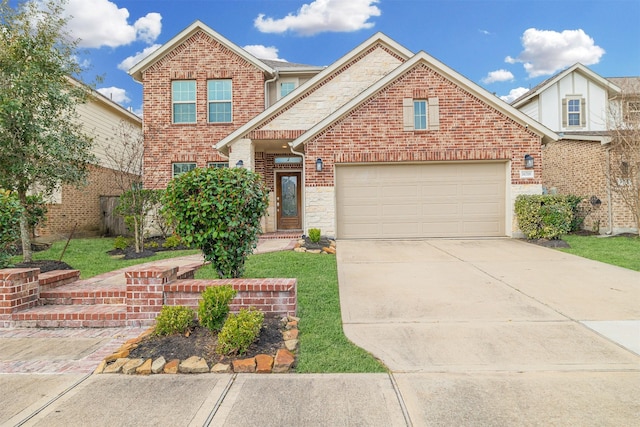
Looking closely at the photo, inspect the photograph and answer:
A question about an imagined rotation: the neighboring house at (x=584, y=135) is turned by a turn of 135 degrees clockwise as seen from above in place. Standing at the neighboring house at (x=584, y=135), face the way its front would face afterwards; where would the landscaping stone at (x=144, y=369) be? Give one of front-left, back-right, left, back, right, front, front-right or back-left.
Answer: back-left

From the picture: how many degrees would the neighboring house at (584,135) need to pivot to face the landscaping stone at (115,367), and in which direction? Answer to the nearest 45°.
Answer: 0° — it already faces it

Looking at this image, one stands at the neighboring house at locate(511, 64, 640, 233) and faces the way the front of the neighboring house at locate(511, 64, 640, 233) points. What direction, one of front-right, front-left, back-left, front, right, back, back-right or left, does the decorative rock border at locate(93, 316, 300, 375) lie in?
front

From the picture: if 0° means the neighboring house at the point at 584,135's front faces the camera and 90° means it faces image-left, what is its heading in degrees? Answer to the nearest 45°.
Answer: approximately 0°

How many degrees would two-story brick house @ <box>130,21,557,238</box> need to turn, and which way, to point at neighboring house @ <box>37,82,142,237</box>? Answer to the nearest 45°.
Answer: approximately 90° to its right

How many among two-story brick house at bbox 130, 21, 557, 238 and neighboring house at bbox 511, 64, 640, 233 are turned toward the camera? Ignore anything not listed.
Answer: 2

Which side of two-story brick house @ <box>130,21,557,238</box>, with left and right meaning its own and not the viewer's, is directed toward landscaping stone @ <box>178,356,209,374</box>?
front

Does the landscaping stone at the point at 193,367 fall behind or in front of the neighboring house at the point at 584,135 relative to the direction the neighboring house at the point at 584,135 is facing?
in front

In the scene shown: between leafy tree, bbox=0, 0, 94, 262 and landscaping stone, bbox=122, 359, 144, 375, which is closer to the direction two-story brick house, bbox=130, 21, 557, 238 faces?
the landscaping stone

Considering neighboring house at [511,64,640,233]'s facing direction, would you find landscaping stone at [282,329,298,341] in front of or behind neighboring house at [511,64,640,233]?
in front

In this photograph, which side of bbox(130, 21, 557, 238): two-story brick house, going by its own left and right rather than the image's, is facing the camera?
front
